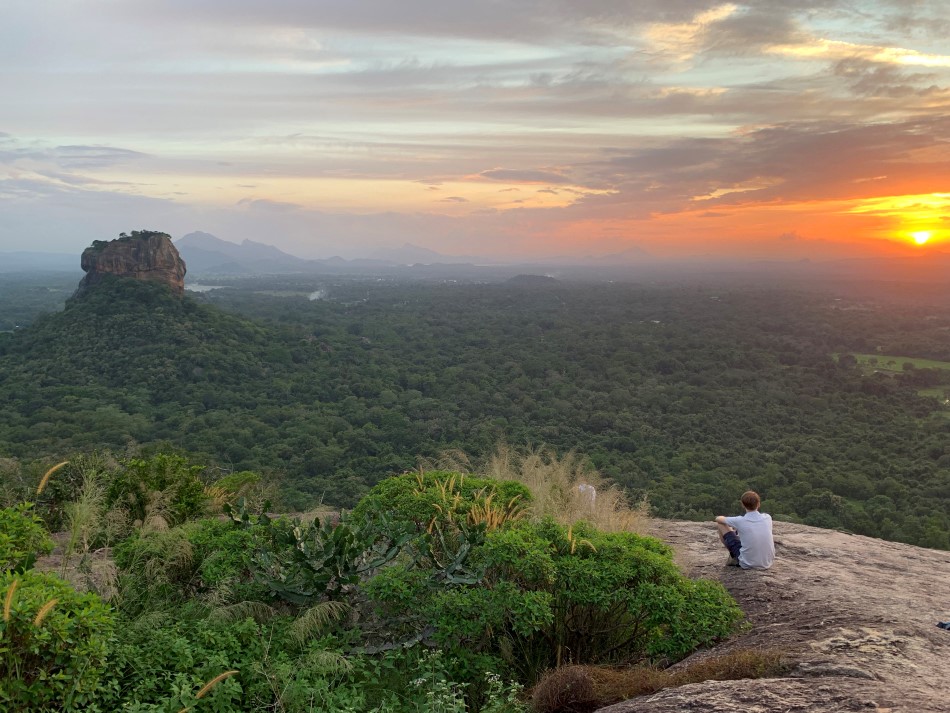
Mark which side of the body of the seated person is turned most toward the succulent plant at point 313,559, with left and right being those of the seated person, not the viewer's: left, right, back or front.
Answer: left

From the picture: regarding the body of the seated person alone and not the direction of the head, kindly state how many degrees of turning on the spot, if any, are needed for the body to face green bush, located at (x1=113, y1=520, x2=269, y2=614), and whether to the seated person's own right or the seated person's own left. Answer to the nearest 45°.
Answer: approximately 90° to the seated person's own left

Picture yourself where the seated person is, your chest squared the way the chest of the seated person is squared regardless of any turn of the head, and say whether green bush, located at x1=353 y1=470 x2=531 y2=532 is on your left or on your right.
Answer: on your left

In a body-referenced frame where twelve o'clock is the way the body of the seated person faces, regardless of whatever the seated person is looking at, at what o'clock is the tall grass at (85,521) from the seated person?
The tall grass is roughly at 10 o'clock from the seated person.

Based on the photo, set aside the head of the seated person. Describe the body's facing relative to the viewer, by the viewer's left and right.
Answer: facing away from the viewer and to the left of the viewer

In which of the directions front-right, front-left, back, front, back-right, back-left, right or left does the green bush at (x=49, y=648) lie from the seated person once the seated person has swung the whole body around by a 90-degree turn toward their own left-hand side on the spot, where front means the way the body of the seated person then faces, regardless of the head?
front

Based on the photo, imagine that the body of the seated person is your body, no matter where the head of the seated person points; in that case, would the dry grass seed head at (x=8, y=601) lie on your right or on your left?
on your left

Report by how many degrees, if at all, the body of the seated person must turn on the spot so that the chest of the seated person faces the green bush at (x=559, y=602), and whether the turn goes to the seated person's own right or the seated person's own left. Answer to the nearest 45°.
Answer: approximately 90° to the seated person's own left

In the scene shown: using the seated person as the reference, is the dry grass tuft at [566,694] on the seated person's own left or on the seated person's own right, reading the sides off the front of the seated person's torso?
on the seated person's own left
